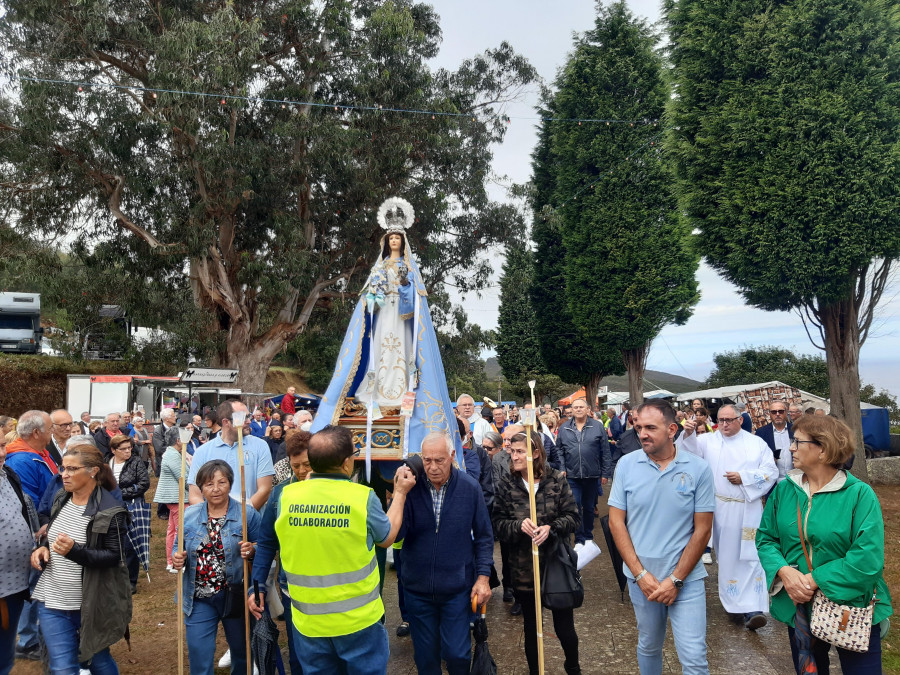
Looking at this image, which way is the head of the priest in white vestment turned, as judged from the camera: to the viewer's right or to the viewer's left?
to the viewer's left

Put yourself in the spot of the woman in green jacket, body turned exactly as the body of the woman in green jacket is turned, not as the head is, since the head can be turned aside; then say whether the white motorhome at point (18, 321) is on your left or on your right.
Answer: on your right

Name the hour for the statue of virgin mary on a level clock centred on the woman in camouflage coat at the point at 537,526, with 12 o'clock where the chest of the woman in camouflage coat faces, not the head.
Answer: The statue of virgin mary is roughly at 5 o'clock from the woman in camouflage coat.

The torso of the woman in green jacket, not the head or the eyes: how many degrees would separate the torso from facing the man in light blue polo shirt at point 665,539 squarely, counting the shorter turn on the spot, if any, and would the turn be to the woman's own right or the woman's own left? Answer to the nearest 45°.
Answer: approximately 45° to the woman's own right

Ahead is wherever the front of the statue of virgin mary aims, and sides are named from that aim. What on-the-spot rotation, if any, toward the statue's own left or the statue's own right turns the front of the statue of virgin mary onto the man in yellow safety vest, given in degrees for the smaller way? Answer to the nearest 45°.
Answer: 0° — it already faces them

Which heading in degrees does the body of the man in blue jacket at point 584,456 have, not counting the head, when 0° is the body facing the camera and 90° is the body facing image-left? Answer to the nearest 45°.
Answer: approximately 0°

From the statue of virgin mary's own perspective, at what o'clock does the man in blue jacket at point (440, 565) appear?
The man in blue jacket is roughly at 12 o'clock from the statue of virgin mary.

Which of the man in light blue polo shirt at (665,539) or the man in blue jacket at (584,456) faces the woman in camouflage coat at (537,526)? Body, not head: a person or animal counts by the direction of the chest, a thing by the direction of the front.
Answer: the man in blue jacket

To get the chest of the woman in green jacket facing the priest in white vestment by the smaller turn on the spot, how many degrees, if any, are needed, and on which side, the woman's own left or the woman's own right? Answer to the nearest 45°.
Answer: approximately 135° to the woman's own right
